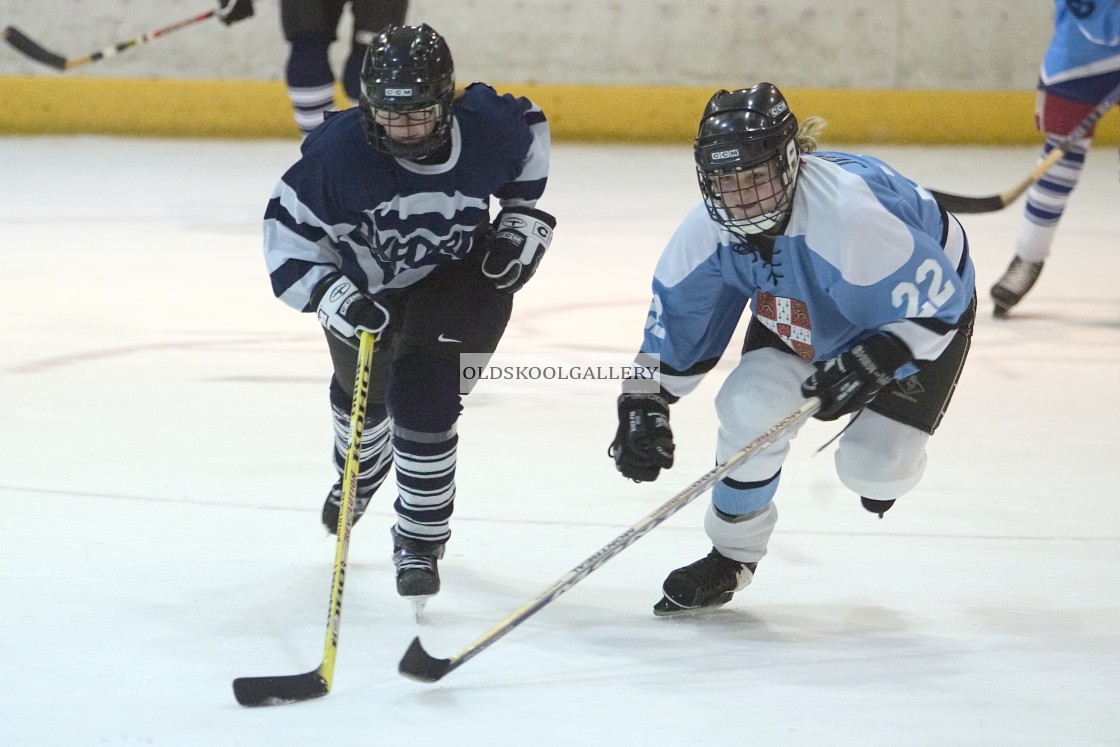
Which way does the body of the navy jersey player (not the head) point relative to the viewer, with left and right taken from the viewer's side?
facing the viewer

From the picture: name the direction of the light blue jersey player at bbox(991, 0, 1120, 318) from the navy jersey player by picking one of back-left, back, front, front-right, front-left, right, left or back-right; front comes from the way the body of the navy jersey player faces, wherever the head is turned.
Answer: back-left

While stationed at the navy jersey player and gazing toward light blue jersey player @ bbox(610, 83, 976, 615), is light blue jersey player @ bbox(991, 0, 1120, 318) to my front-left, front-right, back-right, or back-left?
front-left

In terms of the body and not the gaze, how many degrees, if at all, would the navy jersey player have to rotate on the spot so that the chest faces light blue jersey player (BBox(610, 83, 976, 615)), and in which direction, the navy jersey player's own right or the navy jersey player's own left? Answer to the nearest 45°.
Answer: approximately 90° to the navy jersey player's own left

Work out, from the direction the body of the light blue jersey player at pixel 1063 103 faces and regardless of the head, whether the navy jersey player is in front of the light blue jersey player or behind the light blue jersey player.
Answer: in front

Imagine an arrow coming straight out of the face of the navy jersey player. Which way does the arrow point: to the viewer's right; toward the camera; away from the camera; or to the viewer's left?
toward the camera

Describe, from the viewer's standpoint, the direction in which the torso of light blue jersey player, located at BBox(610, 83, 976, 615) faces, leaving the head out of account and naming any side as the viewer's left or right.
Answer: facing the viewer and to the left of the viewer

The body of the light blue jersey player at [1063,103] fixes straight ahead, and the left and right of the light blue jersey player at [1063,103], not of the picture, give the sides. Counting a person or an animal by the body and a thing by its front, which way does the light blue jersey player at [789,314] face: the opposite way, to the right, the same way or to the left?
the same way

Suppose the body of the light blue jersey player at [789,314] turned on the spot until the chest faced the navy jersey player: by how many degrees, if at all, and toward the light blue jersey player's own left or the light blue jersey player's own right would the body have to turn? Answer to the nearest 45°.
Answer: approximately 45° to the light blue jersey player's own right

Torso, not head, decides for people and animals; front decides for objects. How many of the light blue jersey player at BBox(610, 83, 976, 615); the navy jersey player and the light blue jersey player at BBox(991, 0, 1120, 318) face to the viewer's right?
0

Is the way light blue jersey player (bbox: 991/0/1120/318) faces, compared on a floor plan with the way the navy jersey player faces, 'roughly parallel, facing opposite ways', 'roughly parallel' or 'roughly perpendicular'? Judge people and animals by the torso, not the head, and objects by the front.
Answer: roughly perpendicular

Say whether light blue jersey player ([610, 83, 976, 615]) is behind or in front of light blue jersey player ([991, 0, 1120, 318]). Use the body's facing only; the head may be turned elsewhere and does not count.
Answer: in front
